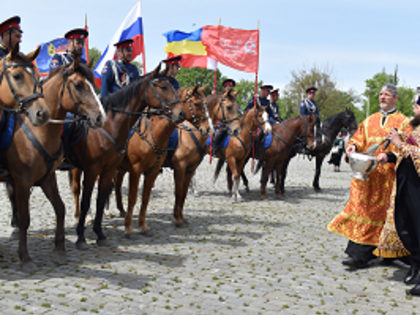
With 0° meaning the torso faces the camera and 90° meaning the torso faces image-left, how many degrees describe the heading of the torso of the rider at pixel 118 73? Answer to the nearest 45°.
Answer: approximately 315°

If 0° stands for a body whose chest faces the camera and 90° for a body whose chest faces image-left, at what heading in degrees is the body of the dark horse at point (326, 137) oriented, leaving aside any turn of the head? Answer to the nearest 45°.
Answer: approximately 270°

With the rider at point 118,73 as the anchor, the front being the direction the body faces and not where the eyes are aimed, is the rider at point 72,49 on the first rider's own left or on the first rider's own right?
on the first rider's own right

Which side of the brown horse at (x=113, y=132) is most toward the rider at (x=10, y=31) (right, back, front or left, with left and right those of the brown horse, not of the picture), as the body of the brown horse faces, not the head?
right

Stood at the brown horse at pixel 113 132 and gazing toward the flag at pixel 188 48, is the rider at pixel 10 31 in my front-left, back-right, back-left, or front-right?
back-left

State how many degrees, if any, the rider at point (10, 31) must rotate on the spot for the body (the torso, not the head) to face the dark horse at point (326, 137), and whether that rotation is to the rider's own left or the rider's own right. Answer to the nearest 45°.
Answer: approximately 45° to the rider's own left
